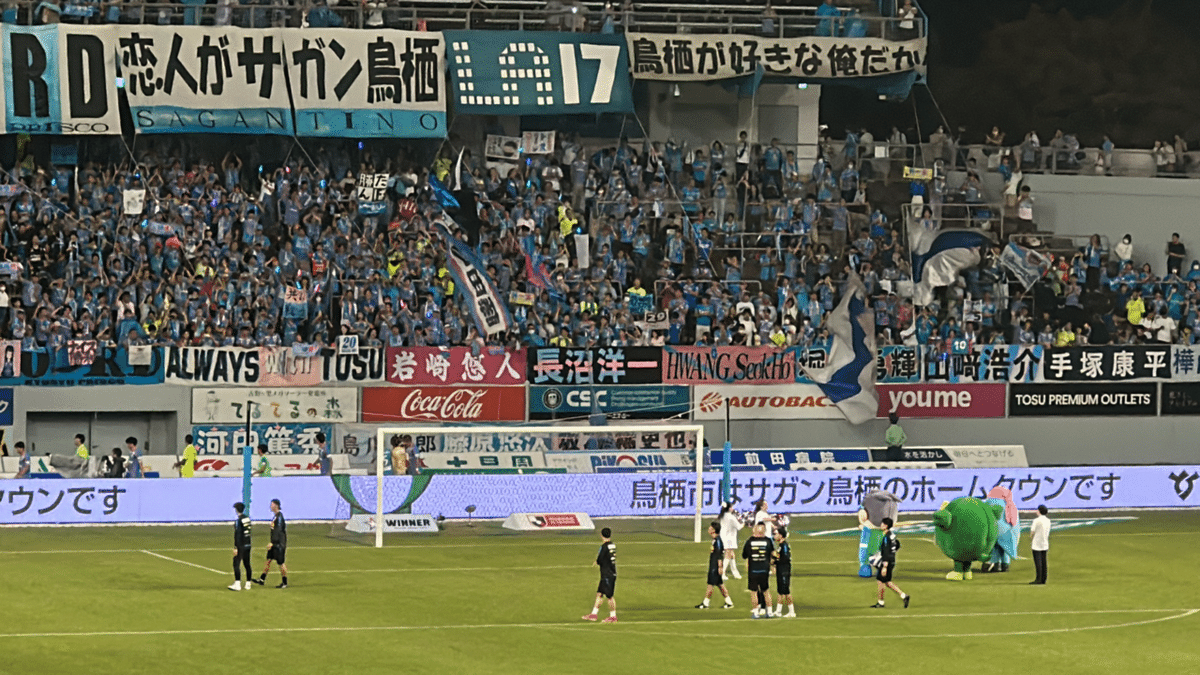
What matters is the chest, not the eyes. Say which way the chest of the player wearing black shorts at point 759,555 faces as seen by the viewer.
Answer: away from the camera

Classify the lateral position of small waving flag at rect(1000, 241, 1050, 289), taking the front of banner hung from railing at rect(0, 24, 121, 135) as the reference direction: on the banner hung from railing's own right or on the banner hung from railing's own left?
on the banner hung from railing's own left

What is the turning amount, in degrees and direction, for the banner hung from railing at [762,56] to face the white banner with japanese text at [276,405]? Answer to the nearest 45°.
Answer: approximately 45° to its right
